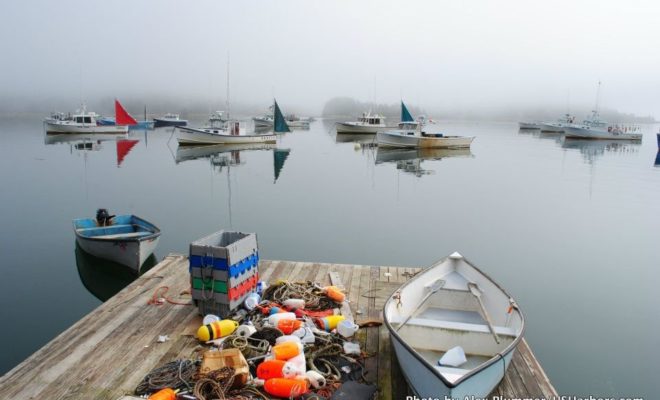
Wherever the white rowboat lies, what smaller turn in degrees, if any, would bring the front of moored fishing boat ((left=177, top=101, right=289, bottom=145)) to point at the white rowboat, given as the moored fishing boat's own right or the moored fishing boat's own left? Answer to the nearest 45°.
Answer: approximately 90° to the moored fishing boat's own left

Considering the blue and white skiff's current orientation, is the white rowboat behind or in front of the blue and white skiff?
in front

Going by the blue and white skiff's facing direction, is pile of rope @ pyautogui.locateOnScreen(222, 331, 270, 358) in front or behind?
in front

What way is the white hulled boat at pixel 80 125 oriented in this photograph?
to the viewer's left

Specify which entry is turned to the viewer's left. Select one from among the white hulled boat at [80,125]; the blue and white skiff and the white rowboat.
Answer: the white hulled boat

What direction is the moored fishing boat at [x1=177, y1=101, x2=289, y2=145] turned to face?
to the viewer's left

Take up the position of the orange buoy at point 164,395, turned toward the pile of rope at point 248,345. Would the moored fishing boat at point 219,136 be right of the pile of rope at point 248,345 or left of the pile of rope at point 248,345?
left

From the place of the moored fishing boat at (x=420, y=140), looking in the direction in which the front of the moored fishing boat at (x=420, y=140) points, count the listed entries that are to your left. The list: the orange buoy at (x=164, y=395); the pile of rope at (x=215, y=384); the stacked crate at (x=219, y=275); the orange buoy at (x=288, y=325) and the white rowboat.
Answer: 5

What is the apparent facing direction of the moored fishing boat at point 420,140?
to the viewer's left

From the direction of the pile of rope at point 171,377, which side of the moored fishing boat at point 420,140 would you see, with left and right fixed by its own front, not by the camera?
left

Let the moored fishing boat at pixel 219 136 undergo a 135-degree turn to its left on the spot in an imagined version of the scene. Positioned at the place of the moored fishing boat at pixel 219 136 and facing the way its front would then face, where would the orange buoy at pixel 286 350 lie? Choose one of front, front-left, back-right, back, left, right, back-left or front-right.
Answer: front-right

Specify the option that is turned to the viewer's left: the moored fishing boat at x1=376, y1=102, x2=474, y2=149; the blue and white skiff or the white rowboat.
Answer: the moored fishing boat

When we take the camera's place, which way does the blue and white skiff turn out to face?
facing the viewer and to the right of the viewer

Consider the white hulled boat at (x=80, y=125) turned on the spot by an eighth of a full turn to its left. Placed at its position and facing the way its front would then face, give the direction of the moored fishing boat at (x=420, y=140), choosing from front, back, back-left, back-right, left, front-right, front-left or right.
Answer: left
